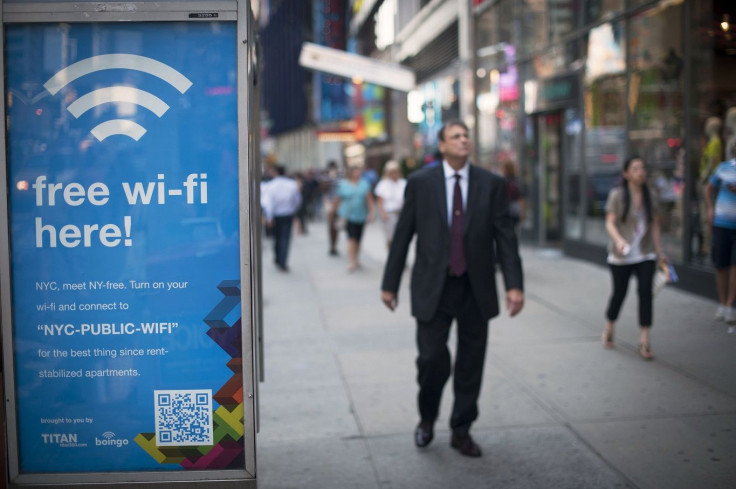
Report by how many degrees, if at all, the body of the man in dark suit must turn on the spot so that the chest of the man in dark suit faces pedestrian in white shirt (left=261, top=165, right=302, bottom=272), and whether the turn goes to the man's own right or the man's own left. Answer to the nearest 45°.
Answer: approximately 180°

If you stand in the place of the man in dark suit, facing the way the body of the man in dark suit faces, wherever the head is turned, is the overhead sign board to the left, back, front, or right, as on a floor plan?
back

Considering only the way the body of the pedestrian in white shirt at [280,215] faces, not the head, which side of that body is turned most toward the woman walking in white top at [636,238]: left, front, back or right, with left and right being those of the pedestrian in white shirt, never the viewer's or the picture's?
back

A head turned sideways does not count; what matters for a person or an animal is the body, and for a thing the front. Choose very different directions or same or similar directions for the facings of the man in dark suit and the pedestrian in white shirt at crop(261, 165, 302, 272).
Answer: very different directions

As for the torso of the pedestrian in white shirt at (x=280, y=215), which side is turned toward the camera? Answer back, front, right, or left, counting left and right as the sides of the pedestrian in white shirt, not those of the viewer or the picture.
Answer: back

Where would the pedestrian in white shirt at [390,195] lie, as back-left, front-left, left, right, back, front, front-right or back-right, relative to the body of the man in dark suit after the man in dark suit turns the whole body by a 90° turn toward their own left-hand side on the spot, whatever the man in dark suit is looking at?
left

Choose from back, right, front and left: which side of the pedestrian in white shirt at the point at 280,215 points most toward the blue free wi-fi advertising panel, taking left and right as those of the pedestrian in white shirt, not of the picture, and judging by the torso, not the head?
back

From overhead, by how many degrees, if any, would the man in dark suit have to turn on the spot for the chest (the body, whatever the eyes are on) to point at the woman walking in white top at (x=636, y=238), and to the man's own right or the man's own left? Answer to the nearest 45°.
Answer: approximately 135° to the man's own left
